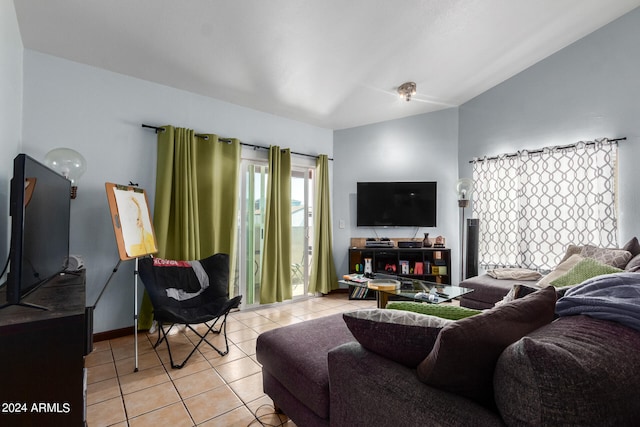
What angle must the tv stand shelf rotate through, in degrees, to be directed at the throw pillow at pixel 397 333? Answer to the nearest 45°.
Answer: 0° — it already faces it

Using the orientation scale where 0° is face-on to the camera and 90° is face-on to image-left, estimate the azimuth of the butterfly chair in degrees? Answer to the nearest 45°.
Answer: approximately 315°

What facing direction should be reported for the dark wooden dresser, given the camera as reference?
facing to the right of the viewer

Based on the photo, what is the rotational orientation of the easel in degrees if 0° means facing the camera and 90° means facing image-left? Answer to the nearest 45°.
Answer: approximately 315°

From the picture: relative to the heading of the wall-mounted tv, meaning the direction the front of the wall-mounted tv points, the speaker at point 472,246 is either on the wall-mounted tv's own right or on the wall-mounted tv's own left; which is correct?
on the wall-mounted tv's own left
